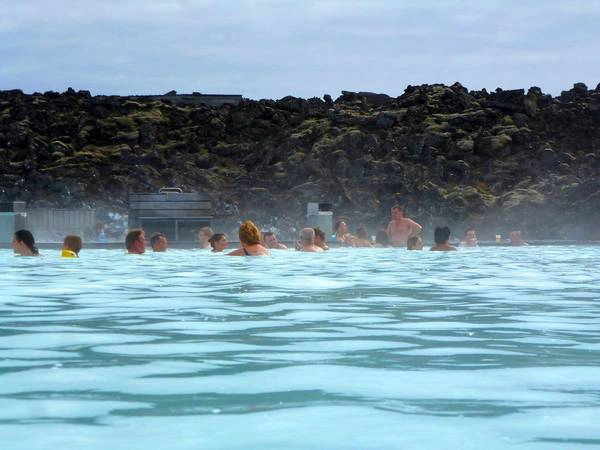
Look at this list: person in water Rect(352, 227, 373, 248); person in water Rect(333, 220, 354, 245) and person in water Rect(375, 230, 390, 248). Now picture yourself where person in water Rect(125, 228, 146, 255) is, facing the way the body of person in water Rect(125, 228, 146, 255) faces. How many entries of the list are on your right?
0

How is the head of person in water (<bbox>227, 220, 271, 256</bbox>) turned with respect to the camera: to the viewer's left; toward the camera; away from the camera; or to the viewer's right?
away from the camera

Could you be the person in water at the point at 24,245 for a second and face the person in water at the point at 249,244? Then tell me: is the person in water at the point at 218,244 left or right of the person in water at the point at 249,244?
left

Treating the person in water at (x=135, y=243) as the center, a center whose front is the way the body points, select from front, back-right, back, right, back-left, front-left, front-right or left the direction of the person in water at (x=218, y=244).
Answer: front-left

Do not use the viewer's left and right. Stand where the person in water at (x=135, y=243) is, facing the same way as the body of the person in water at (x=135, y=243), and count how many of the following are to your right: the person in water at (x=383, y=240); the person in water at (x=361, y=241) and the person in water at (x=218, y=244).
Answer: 0

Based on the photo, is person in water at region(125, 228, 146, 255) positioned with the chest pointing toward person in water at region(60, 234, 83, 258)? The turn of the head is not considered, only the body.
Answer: no

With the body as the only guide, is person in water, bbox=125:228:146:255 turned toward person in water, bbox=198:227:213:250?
no
